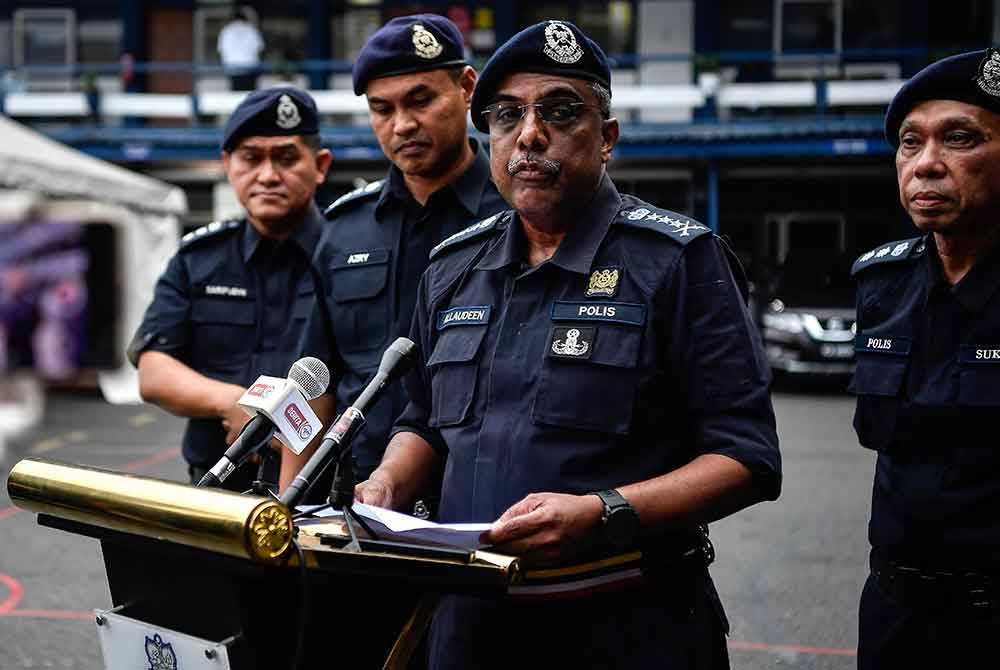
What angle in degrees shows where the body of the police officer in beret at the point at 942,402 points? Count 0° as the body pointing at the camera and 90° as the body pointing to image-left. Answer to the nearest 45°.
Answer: approximately 45°

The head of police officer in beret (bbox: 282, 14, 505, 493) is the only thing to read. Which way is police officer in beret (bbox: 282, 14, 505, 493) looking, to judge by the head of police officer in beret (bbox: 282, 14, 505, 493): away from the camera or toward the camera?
toward the camera

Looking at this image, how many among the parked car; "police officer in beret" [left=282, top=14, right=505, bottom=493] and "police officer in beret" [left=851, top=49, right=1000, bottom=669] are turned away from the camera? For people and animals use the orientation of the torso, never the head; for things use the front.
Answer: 0

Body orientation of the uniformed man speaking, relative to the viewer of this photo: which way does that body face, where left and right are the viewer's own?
facing the viewer and to the left of the viewer

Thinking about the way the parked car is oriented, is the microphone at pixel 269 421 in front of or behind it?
in front

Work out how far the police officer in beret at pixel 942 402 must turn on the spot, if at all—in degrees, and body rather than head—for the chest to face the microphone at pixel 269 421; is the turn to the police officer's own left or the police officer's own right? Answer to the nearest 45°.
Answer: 0° — they already face it

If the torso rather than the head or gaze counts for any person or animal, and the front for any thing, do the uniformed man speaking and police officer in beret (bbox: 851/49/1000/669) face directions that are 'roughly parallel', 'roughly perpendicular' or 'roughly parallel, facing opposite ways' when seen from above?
roughly parallel

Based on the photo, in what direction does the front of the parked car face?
toward the camera

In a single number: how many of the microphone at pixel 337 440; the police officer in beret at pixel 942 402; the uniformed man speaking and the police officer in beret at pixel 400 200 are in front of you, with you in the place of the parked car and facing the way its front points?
4

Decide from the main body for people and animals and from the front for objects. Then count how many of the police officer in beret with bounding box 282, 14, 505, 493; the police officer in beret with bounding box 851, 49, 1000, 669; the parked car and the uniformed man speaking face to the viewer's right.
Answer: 0

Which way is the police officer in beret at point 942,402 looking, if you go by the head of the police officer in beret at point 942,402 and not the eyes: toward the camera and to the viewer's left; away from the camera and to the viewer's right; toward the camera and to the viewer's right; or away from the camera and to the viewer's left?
toward the camera and to the viewer's left

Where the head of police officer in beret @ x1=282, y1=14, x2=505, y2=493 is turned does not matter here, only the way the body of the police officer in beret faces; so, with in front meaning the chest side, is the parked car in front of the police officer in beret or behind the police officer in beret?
behind
